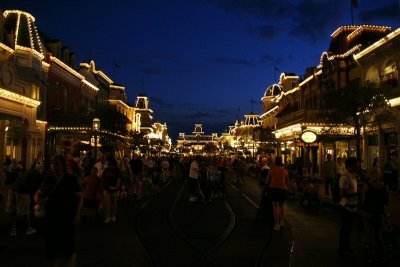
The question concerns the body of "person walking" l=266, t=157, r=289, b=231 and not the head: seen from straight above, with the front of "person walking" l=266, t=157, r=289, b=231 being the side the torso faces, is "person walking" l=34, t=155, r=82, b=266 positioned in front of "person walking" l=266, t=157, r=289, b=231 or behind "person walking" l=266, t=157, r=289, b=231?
behind

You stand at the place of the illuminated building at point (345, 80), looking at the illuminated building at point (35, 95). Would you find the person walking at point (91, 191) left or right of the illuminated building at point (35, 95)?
left

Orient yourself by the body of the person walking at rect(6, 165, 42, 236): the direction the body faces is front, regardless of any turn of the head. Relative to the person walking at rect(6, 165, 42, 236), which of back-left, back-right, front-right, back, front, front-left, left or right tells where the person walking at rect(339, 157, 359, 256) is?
front-right

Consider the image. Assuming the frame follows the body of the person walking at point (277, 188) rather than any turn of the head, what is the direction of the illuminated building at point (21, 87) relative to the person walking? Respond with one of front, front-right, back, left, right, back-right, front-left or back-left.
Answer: front-left

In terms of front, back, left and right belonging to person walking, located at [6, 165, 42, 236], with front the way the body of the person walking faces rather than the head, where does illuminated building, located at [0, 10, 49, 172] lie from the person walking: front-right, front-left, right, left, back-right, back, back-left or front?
left

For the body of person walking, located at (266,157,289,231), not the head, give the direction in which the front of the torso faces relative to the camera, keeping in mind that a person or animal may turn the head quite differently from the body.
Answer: away from the camera

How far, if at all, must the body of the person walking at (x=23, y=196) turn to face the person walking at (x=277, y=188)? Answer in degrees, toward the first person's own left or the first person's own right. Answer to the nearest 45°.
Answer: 0° — they already face them

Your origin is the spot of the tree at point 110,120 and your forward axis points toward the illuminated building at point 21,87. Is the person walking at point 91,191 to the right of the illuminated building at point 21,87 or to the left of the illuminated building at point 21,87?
left
